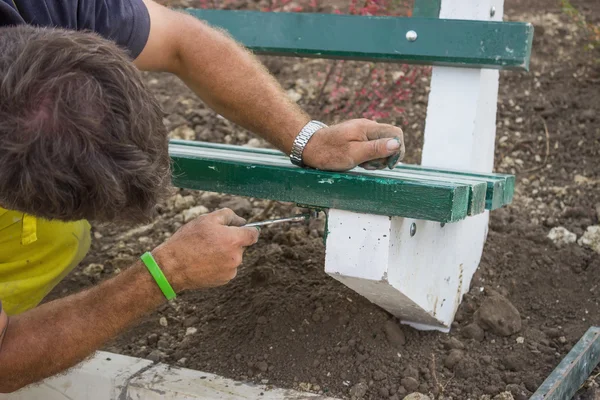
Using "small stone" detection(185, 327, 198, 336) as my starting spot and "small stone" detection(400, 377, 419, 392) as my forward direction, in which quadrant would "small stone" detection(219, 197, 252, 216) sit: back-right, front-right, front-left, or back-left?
back-left

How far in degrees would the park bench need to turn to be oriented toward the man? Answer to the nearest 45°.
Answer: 0° — it already faces them

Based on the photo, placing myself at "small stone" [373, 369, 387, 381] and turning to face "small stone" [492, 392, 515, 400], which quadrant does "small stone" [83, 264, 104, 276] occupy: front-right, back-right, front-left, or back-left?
back-left

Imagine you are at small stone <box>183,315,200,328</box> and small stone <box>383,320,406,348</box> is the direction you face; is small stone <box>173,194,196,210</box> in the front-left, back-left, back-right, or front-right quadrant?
back-left

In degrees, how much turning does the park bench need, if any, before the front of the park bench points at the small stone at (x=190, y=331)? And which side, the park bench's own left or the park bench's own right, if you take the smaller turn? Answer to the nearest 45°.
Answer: approximately 45° to the park bench's own right

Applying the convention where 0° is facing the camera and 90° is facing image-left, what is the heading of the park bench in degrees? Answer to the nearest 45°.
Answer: approximately 45°

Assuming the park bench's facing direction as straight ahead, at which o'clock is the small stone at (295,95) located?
The small stone is roughly at 4 o'clock from the park bench.

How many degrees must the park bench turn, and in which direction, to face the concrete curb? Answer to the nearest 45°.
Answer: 0° — it already faces it
